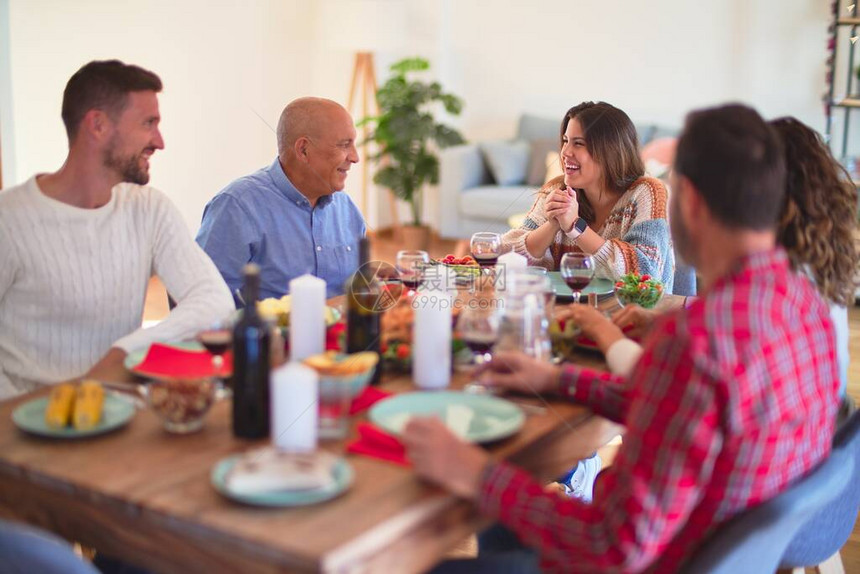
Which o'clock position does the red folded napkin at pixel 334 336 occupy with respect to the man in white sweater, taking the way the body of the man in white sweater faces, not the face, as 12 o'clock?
The red folded napkin is roughly at 10 o'clock from the man in white sweater.

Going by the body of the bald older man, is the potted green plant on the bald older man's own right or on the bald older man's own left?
on the bald older man's own left

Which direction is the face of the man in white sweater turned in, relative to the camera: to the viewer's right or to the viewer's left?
to the viewer's right

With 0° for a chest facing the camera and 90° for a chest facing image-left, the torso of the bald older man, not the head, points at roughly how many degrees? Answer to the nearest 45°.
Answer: approximately 315°

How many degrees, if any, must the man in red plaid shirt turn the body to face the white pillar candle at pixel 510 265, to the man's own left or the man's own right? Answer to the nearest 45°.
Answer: approximately 45° to the man's own right

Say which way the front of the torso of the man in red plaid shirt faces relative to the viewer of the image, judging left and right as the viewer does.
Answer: facing away from the viewer and to the left of the viewer

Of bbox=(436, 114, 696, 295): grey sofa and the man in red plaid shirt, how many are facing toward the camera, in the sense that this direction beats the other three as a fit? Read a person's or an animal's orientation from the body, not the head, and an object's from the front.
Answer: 1
